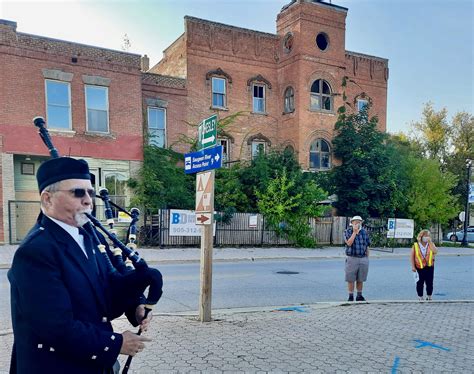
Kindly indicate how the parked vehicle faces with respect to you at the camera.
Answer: facing to the left of the viewer

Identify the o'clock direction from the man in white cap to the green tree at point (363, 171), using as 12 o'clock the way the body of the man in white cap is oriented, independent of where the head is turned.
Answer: The green tree is roughly at 6 o'clock from the man in white cap.

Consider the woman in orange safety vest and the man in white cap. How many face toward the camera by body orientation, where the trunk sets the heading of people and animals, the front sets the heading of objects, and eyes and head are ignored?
2

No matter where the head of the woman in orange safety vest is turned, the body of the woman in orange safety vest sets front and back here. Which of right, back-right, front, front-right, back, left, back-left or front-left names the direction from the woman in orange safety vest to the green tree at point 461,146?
back

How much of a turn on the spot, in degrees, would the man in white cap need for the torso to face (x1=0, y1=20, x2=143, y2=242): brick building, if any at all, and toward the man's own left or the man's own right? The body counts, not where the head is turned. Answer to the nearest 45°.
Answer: approximately 135° to the man's own right

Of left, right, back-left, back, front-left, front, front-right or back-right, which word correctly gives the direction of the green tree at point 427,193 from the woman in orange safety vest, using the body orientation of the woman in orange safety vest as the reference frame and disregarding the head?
back

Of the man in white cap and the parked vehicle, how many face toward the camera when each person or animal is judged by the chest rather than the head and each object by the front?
1

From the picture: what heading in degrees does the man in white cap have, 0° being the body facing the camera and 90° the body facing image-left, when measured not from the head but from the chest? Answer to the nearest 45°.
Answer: approximately 0°
